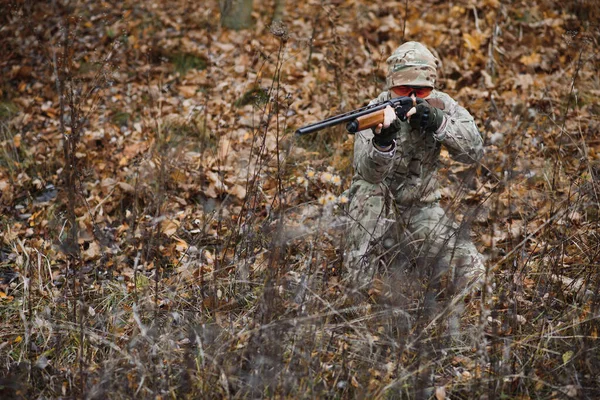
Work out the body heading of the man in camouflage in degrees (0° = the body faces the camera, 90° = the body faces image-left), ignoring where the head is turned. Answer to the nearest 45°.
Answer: approximately 0°

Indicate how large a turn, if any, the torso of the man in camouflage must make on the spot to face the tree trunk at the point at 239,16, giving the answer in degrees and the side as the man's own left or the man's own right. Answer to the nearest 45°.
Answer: approximately 135° to the man's own right

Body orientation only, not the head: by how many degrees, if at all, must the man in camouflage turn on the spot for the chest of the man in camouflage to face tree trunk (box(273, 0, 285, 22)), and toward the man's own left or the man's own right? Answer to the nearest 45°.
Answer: approximately 180°
